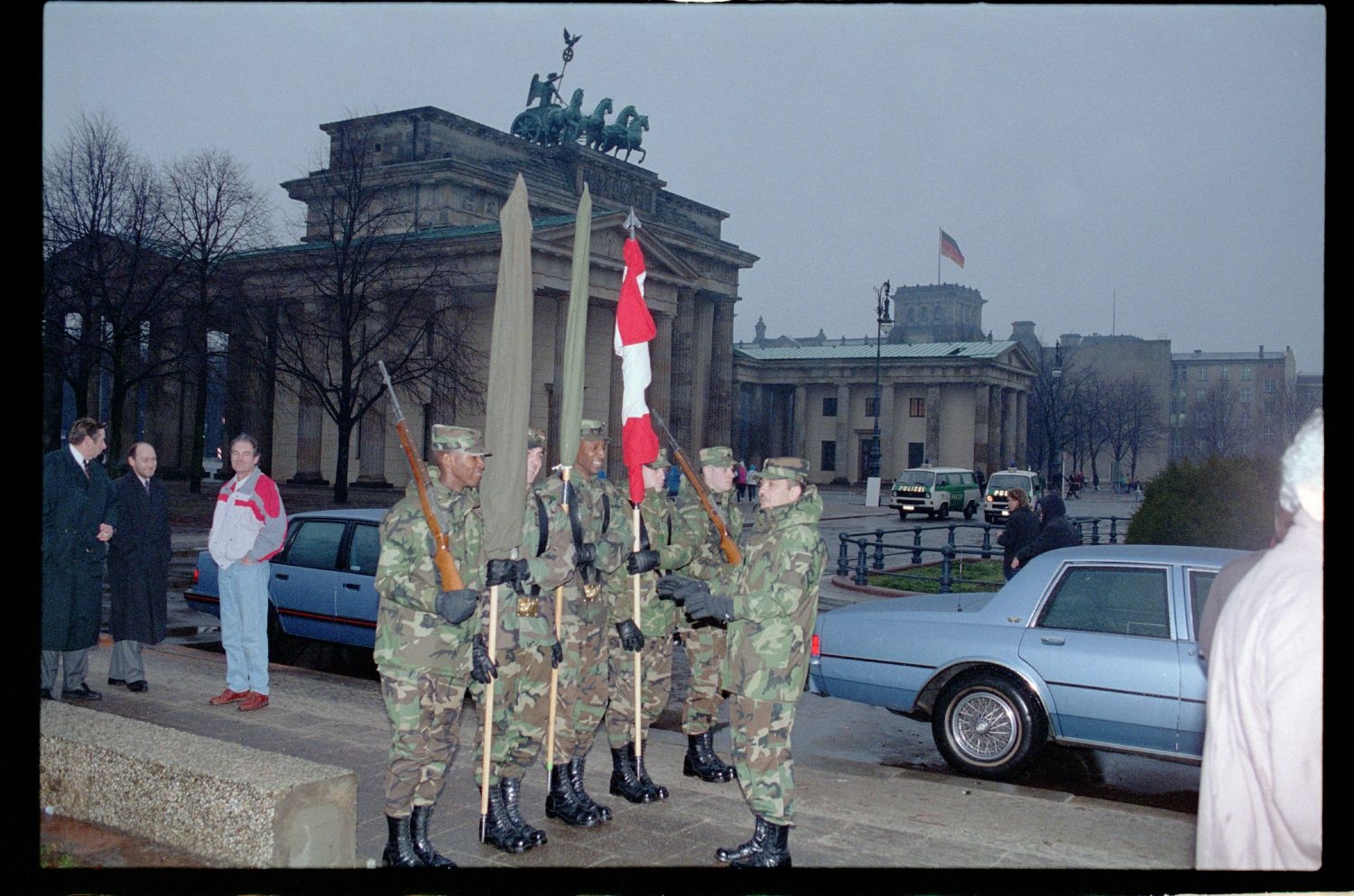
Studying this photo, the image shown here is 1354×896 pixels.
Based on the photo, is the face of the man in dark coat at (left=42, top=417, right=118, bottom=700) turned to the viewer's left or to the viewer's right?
to the viewer's right

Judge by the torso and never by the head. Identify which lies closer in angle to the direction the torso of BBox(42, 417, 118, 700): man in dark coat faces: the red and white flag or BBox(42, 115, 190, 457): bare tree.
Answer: the red and white flag

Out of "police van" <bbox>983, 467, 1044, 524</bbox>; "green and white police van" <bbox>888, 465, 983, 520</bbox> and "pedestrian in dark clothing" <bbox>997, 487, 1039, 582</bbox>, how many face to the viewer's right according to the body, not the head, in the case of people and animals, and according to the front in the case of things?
0

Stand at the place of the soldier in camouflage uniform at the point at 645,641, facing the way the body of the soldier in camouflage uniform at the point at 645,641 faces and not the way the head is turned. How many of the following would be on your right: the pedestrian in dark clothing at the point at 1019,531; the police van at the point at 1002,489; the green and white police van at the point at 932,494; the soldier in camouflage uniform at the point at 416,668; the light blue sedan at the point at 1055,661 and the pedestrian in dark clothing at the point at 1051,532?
1

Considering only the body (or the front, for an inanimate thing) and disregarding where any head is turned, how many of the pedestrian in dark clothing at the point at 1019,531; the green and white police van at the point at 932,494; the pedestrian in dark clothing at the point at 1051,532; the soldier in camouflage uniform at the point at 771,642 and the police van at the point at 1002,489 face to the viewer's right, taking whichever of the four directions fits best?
0

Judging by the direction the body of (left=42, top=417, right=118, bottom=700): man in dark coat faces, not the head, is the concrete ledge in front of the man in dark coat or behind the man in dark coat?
in front

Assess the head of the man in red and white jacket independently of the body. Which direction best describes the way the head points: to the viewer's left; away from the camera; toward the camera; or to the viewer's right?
toward the camera

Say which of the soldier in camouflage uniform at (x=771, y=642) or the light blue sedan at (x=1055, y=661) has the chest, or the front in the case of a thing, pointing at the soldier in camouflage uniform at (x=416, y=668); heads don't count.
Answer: the soldier in camouflage uniform at (x=771, y=642)

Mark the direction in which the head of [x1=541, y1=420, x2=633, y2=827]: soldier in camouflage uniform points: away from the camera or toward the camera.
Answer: toward the camera

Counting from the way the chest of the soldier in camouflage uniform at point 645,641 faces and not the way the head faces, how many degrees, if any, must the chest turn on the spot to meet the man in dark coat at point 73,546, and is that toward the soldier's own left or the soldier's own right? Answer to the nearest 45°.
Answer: approximately 135° to the soldier's own right
